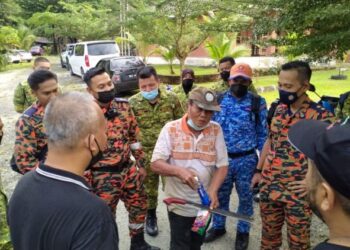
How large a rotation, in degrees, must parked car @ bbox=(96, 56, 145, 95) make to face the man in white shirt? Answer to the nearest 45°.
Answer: approximately 135° to its left

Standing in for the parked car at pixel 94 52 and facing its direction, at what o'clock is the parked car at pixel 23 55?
the parked car at pixel 23 55 is roughly at 11 o'clock from the parked car at pixel 94 52.

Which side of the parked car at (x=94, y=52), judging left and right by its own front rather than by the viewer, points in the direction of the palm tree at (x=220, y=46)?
right

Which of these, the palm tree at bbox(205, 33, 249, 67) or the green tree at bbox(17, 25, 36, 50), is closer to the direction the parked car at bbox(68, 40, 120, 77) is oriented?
the green tree
